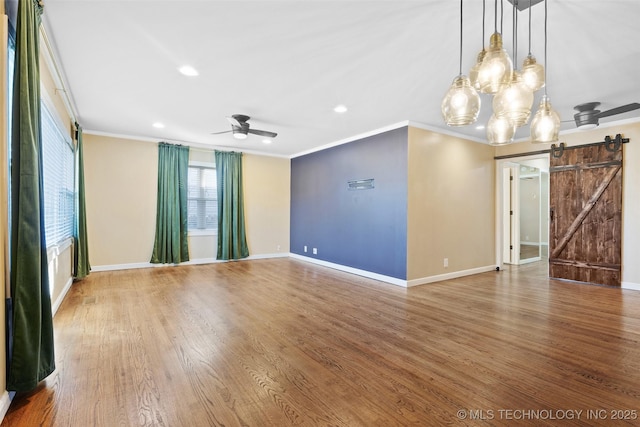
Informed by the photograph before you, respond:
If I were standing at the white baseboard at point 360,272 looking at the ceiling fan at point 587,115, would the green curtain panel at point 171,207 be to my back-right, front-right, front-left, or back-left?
back-right

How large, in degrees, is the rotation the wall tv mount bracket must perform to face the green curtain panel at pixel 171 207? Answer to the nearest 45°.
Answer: approximately 45° to its right

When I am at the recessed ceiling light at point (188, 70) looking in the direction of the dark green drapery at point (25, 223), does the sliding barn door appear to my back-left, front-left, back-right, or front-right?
back-left

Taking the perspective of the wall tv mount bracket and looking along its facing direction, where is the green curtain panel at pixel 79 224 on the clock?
The green curtain panel is roughly at 1 o'clock from the wall tv mount bracket.

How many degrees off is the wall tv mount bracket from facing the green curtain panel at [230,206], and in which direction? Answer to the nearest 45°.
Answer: approximately 45° to its right

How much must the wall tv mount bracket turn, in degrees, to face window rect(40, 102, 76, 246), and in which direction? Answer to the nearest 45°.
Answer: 0° — it already faces it

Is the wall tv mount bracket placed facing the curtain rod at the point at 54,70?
yes

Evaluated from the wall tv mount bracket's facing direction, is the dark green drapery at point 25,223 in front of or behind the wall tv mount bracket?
in front

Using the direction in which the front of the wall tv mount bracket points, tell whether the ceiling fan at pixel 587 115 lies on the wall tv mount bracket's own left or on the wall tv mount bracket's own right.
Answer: on the wall tv mount bracket's own left

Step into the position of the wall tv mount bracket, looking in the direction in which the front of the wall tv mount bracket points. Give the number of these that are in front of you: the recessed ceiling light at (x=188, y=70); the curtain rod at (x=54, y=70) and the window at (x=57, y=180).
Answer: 3

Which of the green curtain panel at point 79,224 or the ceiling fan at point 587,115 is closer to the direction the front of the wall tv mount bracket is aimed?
the green curtain panel

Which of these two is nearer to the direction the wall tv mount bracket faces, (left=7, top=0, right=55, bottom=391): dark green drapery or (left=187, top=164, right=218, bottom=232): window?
the dark green drapery

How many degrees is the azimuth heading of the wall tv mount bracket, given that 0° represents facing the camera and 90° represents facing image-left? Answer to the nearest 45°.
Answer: approximately 45°

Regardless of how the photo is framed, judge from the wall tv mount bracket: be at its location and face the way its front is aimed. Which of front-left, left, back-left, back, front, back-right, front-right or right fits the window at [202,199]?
front-right
